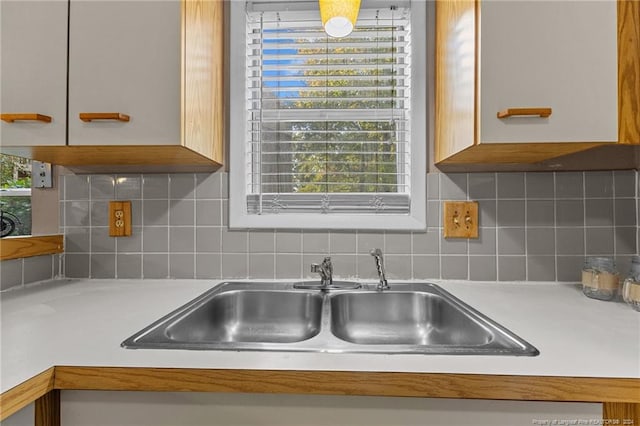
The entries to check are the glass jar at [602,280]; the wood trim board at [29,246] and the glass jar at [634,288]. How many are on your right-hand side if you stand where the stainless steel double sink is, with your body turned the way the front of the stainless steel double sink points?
1

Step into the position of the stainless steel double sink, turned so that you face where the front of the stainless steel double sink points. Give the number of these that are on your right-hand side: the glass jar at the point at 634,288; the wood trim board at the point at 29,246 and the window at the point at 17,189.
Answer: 2

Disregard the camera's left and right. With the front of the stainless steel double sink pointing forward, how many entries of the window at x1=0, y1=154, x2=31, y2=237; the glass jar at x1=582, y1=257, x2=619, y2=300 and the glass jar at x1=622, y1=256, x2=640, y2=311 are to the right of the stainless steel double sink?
1

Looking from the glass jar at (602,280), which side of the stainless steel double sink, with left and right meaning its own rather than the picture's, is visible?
left

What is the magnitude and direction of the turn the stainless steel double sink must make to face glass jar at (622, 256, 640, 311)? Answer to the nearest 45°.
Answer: approximately 90° to its left

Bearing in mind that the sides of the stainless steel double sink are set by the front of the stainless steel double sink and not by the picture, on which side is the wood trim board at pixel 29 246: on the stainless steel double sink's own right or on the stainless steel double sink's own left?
on the stainless steel double sink's own right

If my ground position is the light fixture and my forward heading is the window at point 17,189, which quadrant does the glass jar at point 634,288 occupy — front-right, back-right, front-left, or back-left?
back-right

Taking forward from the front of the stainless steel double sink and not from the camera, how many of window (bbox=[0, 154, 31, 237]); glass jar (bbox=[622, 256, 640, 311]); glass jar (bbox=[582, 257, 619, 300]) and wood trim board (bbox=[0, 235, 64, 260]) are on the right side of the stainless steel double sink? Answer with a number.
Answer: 2

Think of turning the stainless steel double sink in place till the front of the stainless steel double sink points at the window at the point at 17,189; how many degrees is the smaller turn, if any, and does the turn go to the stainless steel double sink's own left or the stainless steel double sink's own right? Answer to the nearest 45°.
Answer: approximately 90° to the stainless steel double sink's own right

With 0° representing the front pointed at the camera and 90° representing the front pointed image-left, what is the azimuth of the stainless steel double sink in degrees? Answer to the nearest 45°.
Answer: approximately 0°
